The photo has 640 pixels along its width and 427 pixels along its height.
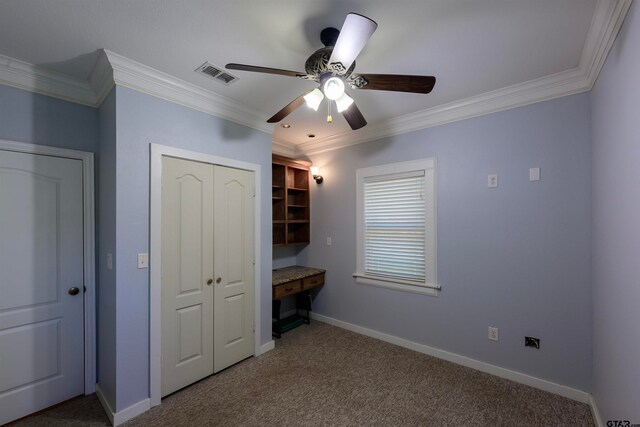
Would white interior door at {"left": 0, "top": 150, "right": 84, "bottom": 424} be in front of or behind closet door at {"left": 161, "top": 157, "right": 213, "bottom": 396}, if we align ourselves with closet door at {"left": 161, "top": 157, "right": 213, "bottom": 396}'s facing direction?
behind

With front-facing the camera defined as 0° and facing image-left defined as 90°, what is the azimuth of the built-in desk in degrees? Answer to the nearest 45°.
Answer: approximately 315°

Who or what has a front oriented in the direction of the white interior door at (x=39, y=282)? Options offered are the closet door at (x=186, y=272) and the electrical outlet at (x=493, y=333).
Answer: the electrical outlet

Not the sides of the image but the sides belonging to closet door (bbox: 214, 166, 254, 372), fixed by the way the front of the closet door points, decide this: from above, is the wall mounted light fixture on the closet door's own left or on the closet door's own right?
on the closet door's own left

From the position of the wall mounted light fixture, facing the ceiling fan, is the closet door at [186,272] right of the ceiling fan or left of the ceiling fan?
right

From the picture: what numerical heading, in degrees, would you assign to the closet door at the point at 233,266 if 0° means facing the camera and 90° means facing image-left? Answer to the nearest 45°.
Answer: approximately 315°

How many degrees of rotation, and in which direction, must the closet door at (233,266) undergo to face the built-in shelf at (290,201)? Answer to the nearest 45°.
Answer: approximately 90° to its left

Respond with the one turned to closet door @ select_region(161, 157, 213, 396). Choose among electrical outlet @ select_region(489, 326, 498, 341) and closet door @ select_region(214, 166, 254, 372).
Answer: the electrical outlet
